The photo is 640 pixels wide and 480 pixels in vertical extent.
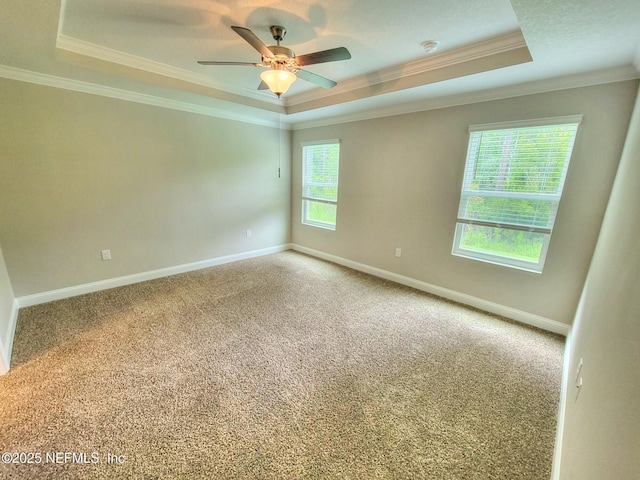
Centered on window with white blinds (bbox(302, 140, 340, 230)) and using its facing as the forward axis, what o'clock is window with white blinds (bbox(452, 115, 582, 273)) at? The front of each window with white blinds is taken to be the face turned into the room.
window with white blinds (bbox(452, 115, 582, 273)) is roughly at 9 o'clock from window with white blinds (bbox(302, 140, 340, 230)).

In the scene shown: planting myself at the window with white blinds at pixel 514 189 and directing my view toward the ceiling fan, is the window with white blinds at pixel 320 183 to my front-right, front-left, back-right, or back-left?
front-right

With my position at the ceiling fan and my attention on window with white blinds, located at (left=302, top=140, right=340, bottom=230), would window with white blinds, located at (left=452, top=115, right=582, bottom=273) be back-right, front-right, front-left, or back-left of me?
front-right

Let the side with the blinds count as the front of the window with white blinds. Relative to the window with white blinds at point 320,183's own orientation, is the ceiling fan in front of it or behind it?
in front

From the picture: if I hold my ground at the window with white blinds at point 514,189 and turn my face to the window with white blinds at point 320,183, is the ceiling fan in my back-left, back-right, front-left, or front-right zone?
front-left

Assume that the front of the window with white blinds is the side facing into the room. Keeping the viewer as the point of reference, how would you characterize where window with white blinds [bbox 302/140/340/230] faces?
facing the viewer and to the left of the viewer

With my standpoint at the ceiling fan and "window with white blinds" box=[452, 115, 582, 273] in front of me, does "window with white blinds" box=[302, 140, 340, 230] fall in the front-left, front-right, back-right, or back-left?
front-left

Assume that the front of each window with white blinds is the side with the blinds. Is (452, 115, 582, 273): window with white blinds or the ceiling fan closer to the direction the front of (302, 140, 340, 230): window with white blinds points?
the ceiling fan
